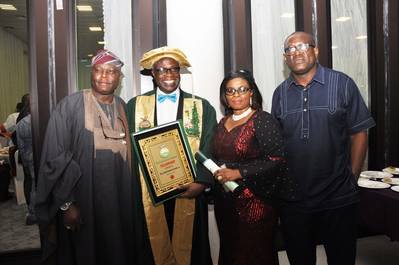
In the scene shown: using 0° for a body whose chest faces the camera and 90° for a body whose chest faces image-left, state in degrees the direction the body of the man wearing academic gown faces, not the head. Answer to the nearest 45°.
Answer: approximately 0°

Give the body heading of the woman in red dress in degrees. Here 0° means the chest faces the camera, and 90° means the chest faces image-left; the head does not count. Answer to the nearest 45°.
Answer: approximately 45°

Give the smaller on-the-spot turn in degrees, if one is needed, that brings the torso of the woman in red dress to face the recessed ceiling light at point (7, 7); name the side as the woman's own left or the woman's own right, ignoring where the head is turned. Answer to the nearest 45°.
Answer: approximately 90° to the woman's own right

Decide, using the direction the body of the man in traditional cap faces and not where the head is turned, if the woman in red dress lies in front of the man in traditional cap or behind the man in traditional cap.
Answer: in front

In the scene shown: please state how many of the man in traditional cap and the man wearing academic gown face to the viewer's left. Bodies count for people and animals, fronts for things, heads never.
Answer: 0

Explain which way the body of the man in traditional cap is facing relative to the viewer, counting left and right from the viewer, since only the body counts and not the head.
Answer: facing the viewer and to the right of the viewer
